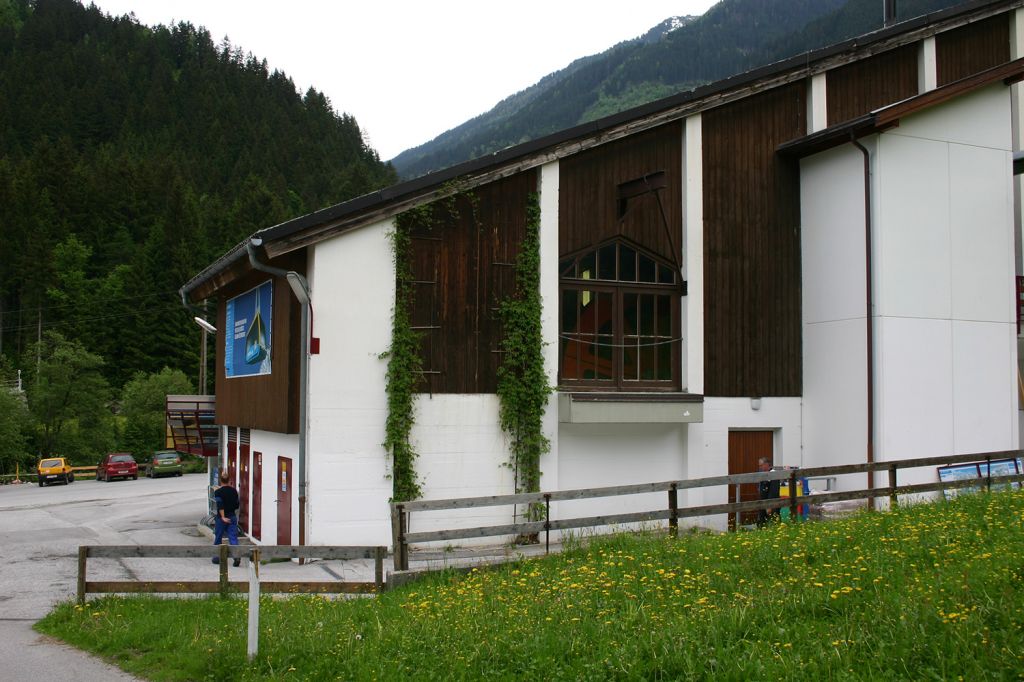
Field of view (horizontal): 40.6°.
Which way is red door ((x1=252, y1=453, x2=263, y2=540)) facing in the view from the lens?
facing the viewer and to the left of the viewer

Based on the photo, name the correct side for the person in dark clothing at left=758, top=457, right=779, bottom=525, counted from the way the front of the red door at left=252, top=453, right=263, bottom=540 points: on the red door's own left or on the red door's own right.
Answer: on the red door's own left
